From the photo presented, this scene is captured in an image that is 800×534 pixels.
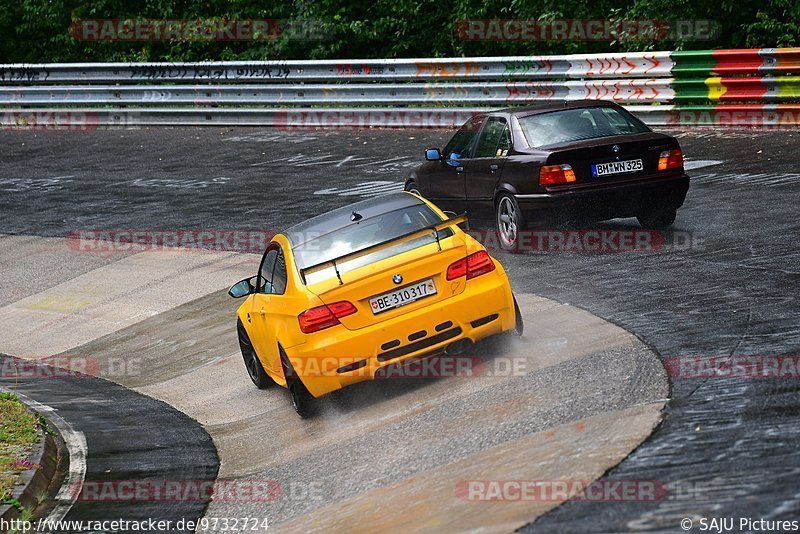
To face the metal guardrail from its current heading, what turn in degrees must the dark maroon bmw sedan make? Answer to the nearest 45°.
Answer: approximately 45° to its right

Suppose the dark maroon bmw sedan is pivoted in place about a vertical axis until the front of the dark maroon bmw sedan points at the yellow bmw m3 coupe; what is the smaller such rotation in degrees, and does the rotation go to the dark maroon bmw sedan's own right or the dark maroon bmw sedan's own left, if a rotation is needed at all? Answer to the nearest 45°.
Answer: approximately 135° to the dark maroon bmw sedan's own left

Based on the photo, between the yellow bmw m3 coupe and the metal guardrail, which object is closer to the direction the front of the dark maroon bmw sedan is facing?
the metal guardrail

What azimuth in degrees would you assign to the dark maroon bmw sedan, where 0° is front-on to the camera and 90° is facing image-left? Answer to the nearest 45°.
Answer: approximately 135°
